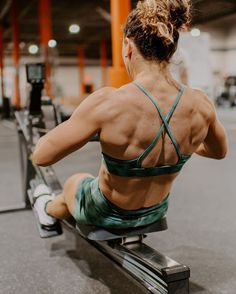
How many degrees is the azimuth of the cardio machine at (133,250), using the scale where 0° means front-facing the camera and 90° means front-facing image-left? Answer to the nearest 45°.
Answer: approximately 135°

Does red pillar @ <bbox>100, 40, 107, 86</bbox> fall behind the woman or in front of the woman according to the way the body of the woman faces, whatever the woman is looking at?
in front

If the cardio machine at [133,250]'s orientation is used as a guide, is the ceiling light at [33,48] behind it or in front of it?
in front

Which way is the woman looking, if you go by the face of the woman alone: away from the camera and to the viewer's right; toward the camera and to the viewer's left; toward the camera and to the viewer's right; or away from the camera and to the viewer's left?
away from the camera and to the viewer's left

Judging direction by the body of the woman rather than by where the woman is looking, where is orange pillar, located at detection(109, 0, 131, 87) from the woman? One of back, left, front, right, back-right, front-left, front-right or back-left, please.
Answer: front-right

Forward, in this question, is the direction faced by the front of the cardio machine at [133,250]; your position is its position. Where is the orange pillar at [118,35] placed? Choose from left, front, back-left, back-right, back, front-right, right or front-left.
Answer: front-right

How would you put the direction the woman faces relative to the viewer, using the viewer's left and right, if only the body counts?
facing away from the viewer and to the left of the viewer
